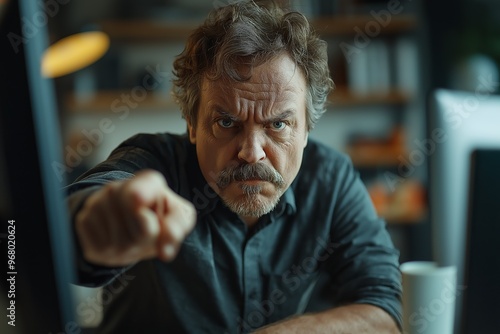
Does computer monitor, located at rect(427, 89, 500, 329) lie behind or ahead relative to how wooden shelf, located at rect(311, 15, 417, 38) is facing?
ahead

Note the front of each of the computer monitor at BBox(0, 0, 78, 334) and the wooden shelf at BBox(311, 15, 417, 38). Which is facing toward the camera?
the wooden shelf

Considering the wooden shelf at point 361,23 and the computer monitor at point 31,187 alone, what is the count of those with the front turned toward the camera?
1

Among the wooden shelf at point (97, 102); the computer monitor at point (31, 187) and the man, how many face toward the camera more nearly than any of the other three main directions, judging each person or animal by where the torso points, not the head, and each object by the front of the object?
2

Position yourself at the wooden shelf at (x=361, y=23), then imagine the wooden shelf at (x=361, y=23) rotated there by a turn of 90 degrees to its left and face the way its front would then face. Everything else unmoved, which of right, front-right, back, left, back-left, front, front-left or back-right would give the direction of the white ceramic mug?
right

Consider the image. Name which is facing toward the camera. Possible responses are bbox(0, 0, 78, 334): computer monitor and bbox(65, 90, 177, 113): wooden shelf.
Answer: the wooden shelf

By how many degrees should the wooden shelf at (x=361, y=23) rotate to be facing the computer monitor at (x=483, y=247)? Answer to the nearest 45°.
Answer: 0° — it already faces it

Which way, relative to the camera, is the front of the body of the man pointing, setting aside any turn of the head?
toward the camera

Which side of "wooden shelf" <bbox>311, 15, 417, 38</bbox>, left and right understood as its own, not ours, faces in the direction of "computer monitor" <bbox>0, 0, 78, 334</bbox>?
front

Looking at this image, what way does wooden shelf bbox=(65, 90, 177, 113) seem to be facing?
toward the camera

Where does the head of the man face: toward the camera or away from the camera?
toward the camera

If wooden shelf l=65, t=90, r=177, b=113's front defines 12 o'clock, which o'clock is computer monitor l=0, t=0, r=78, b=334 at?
The computer monitor is roughly at 12 o'clock from the wooden shelf.

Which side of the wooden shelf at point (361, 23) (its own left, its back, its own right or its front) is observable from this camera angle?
front

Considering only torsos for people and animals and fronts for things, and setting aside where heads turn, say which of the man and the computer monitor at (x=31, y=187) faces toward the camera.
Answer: the man
